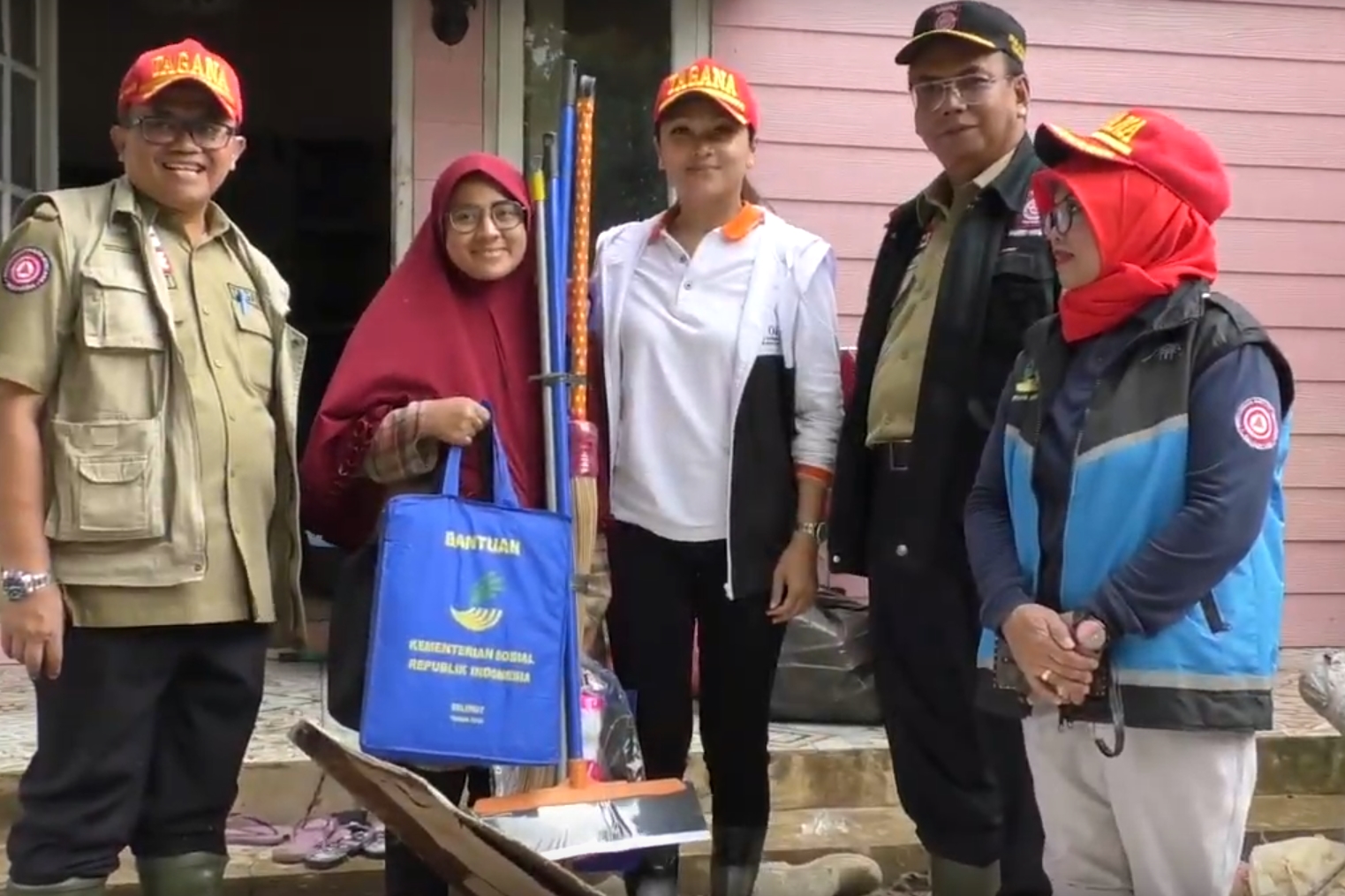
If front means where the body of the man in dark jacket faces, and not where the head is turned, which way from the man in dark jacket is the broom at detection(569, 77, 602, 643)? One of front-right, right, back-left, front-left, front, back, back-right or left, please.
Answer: front-right

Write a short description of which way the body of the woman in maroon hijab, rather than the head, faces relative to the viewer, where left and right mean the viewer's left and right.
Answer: facing the viewer and to the right of the viewer

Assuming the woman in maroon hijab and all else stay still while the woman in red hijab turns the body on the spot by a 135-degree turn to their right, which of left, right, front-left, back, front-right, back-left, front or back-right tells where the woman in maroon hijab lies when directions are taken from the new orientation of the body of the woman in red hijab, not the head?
left

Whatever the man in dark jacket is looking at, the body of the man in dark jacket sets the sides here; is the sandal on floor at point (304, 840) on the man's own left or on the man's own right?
on the man's own right

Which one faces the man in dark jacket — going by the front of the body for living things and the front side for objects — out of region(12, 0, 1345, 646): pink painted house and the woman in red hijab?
the pink painted house

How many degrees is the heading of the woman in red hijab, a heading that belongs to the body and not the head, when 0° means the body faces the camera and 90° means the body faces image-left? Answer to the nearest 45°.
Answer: approximately 45°

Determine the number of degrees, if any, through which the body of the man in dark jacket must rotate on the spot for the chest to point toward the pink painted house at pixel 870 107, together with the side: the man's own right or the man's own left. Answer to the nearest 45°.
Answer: approximately 135° to the man's own right

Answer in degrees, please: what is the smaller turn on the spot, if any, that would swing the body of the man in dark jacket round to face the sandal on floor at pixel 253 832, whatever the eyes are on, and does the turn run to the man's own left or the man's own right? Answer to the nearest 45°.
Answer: approximately 45° to the man's own right

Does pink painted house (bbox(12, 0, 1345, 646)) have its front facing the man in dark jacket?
yes

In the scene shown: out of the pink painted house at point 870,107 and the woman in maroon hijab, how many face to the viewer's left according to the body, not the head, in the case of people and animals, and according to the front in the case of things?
0

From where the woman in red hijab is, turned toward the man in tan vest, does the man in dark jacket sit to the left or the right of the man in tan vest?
right

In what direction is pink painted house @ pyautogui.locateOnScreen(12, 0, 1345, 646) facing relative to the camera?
toward the camera
